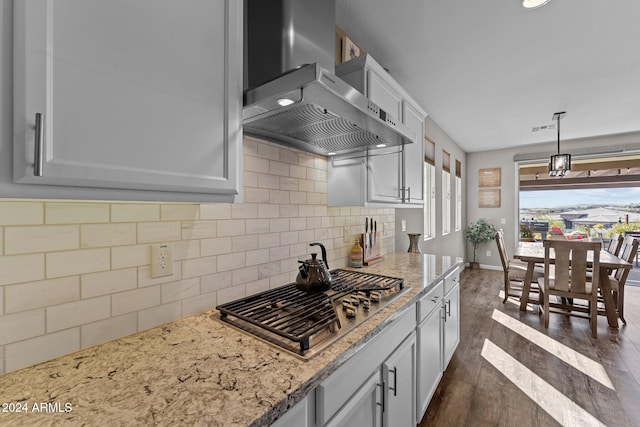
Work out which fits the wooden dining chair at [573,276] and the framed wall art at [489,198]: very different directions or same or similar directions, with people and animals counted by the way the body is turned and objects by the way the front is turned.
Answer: very different directions

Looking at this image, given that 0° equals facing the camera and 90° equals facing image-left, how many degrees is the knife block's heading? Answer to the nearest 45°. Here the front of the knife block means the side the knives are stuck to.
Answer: approximately 315°

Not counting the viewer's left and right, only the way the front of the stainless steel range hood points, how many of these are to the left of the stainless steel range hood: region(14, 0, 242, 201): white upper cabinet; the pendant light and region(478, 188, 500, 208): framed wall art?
2

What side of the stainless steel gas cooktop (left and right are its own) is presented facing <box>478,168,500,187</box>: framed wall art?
left

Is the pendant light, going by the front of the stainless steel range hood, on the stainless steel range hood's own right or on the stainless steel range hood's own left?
on the stainless steel range hood's own left

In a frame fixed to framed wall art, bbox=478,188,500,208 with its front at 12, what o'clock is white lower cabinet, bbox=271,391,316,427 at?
The white lower cabinet is roughly at 12 o'clock from the framed wall art.

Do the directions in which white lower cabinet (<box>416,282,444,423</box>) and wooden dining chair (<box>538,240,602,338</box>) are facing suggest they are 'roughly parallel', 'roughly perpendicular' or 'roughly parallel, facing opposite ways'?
roughly perpendicular

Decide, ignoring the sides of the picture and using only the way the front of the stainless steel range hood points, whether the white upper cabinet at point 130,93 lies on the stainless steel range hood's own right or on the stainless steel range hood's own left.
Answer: on the stainless steel range hood's own right

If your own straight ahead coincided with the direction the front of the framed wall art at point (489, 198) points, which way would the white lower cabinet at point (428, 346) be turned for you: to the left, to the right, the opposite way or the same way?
to the left

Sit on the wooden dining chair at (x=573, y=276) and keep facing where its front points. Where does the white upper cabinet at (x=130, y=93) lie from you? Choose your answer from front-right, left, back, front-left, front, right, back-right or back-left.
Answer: back

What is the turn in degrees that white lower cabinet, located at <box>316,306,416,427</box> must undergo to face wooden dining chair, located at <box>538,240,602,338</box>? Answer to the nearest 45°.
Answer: approximately 90° to its left

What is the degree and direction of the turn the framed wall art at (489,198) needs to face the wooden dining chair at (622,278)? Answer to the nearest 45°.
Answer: approximately 45° to its left

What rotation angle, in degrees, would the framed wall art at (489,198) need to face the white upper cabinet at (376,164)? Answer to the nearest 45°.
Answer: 0° — it already faces it
